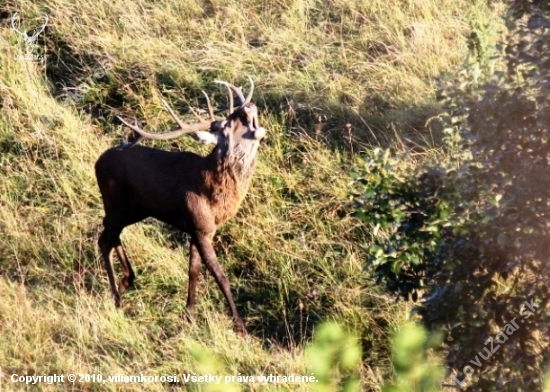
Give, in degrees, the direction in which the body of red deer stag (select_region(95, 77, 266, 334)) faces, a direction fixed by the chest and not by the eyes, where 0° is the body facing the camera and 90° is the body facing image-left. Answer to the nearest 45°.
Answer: approximately 315°
